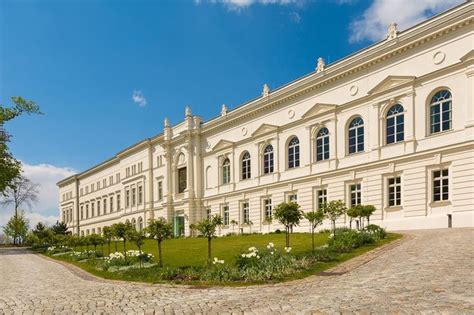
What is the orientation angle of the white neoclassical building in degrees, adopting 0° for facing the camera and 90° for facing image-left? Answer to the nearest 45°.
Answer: approximately 45°
